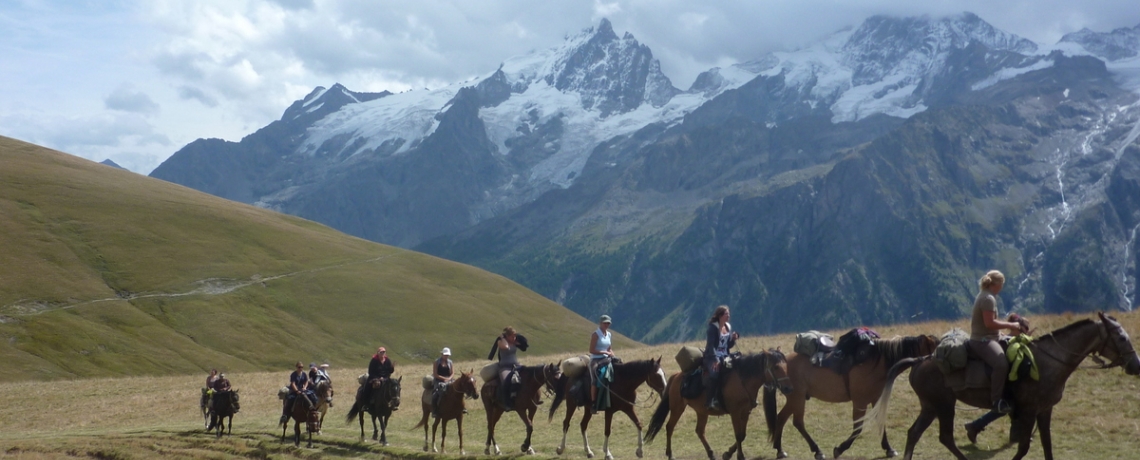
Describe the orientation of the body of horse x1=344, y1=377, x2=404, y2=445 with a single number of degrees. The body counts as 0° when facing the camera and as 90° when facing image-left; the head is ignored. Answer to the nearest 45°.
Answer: approximately 315°

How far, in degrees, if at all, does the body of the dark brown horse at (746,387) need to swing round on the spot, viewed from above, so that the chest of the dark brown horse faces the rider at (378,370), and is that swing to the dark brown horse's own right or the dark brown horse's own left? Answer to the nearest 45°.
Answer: approximately 135° to the dark brown horse's own left

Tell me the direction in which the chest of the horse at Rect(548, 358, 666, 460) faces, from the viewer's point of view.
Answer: to the viewer's right

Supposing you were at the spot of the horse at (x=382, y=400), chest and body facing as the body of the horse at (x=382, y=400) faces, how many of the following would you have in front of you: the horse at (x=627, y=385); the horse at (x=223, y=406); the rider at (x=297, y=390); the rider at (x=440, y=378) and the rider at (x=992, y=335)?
3

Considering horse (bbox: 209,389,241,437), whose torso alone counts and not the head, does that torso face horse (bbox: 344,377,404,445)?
yes

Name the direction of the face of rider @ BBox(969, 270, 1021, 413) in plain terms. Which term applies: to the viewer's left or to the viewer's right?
to the viewer's right

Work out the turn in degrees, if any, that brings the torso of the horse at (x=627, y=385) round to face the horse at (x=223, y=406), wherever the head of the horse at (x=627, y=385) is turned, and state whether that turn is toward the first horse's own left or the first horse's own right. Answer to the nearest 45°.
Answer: approximately 135° to the first horse's own left

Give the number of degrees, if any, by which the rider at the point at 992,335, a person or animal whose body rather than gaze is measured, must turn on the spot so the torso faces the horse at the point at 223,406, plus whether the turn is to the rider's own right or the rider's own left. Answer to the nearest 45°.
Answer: approximately 180°

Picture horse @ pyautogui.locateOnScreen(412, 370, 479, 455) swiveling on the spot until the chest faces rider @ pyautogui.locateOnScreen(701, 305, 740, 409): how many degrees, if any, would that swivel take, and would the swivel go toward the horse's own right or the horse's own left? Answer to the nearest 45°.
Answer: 0° — it already faces them

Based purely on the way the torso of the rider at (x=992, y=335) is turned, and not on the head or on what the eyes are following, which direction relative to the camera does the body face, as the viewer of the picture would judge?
to the viewer's right

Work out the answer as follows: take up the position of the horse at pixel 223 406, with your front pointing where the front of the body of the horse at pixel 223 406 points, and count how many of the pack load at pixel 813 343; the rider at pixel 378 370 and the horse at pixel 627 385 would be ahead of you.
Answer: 3

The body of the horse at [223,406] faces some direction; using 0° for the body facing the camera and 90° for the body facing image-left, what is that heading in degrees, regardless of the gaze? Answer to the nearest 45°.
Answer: approximately 315°

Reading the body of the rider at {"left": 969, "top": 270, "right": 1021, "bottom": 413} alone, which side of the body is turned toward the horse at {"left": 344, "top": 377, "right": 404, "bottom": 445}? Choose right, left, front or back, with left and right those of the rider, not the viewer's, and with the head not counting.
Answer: back

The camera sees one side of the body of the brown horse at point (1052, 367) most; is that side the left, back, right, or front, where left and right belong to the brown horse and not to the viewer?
right

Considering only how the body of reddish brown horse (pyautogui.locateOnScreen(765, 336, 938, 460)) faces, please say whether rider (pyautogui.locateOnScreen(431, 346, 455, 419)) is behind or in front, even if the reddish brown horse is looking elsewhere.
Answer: behind
